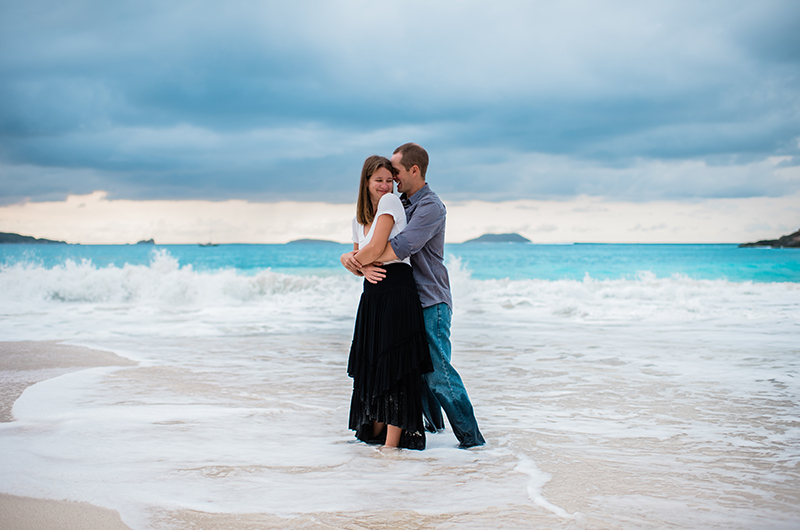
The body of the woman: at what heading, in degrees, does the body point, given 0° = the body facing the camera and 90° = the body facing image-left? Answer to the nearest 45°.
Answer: approximately 45°

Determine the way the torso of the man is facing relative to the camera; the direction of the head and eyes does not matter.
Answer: to the viewer's left
